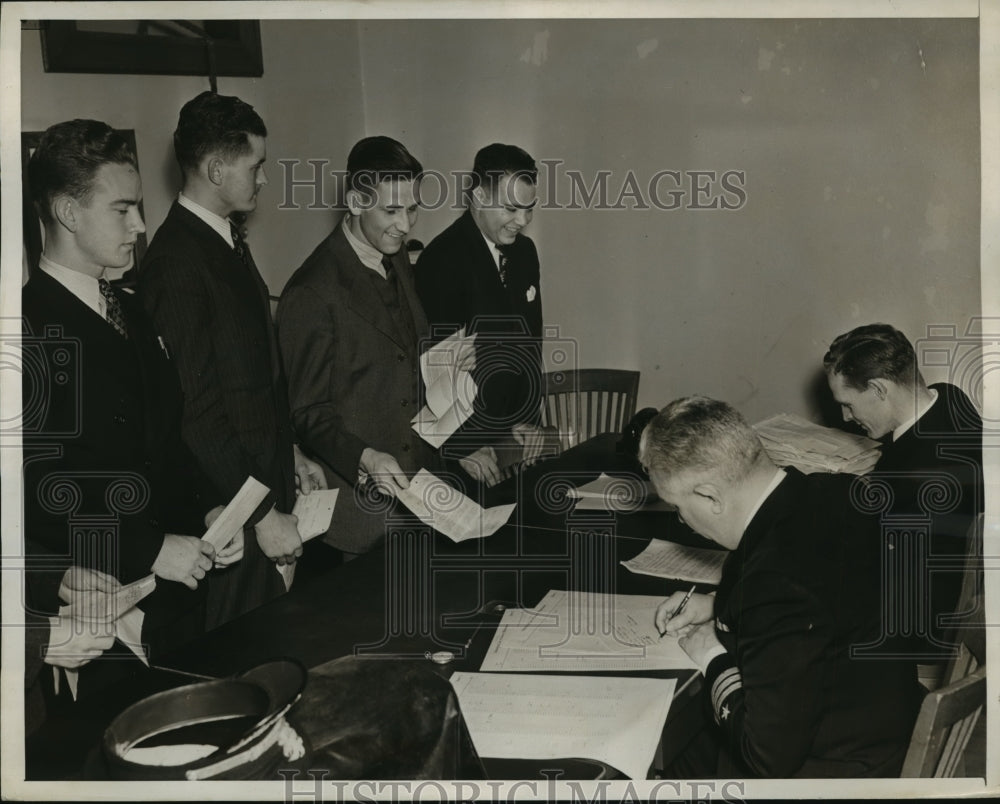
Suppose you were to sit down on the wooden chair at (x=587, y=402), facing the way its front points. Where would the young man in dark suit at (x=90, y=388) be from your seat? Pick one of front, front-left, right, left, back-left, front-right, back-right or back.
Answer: front-right

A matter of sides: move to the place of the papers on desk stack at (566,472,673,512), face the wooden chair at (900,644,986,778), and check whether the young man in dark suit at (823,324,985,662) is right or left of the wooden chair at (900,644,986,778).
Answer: left

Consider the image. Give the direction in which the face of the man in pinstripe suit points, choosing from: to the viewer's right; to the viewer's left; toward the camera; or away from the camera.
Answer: to the viewer's right

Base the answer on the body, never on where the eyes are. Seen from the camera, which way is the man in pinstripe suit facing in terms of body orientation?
to the viewer's right

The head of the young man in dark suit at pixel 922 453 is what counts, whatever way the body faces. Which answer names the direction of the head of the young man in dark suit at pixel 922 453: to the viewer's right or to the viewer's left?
to the viewer's left

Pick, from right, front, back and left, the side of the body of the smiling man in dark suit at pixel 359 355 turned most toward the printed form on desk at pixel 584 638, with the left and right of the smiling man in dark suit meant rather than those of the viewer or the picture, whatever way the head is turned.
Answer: front

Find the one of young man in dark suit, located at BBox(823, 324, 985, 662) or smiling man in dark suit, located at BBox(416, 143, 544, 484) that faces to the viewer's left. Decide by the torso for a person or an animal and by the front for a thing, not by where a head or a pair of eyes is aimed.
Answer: the young man in dark suit

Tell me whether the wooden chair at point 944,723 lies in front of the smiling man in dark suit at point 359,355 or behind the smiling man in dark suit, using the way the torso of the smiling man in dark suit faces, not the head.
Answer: in front

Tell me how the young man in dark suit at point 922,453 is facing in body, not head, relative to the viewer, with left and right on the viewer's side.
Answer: facing to the left of the viewer

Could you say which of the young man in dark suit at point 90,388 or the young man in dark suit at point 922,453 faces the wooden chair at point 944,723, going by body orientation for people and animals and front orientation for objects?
the young man in dark suit at point 90,388
